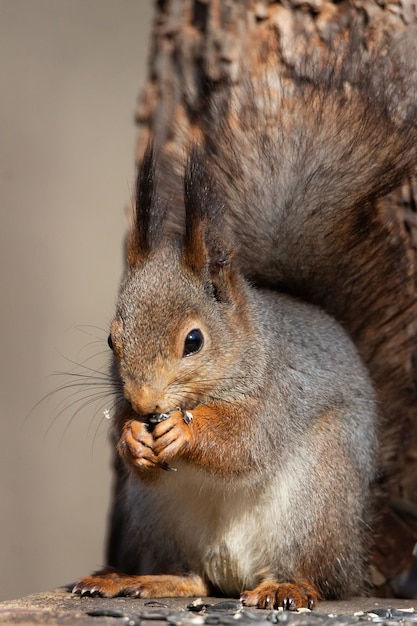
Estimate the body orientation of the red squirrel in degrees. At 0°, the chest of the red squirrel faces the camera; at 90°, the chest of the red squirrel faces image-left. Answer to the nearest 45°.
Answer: approximately 45°
